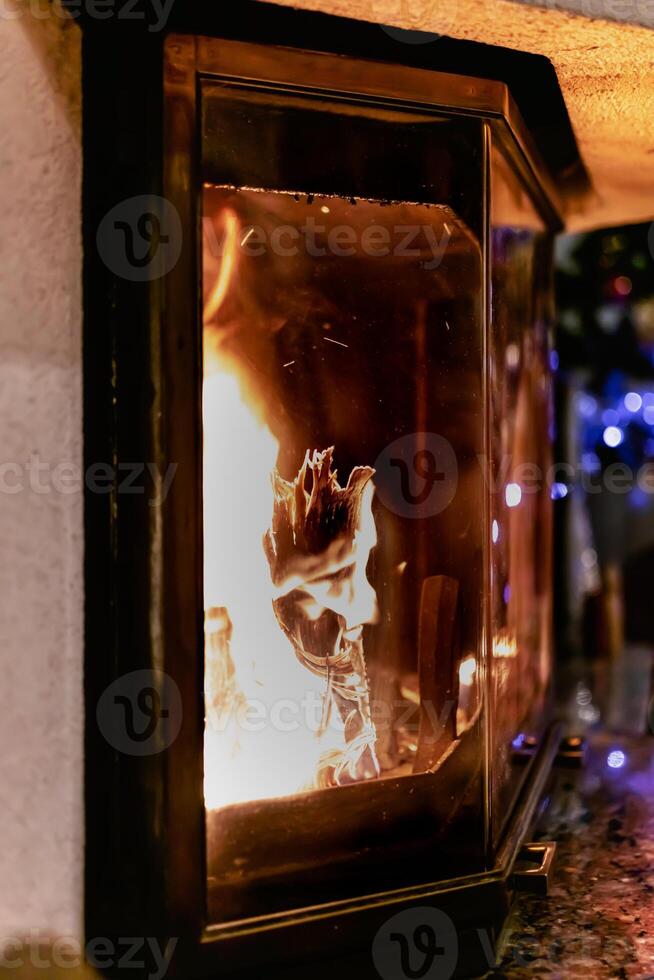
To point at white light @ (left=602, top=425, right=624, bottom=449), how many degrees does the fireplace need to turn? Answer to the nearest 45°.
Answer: approximately 90° to its left

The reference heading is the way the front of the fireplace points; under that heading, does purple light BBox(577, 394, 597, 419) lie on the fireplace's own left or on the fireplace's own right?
on the fireplace's own left

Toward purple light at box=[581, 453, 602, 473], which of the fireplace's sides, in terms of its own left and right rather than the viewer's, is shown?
left

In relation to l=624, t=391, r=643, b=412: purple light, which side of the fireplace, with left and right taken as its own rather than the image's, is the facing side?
left
